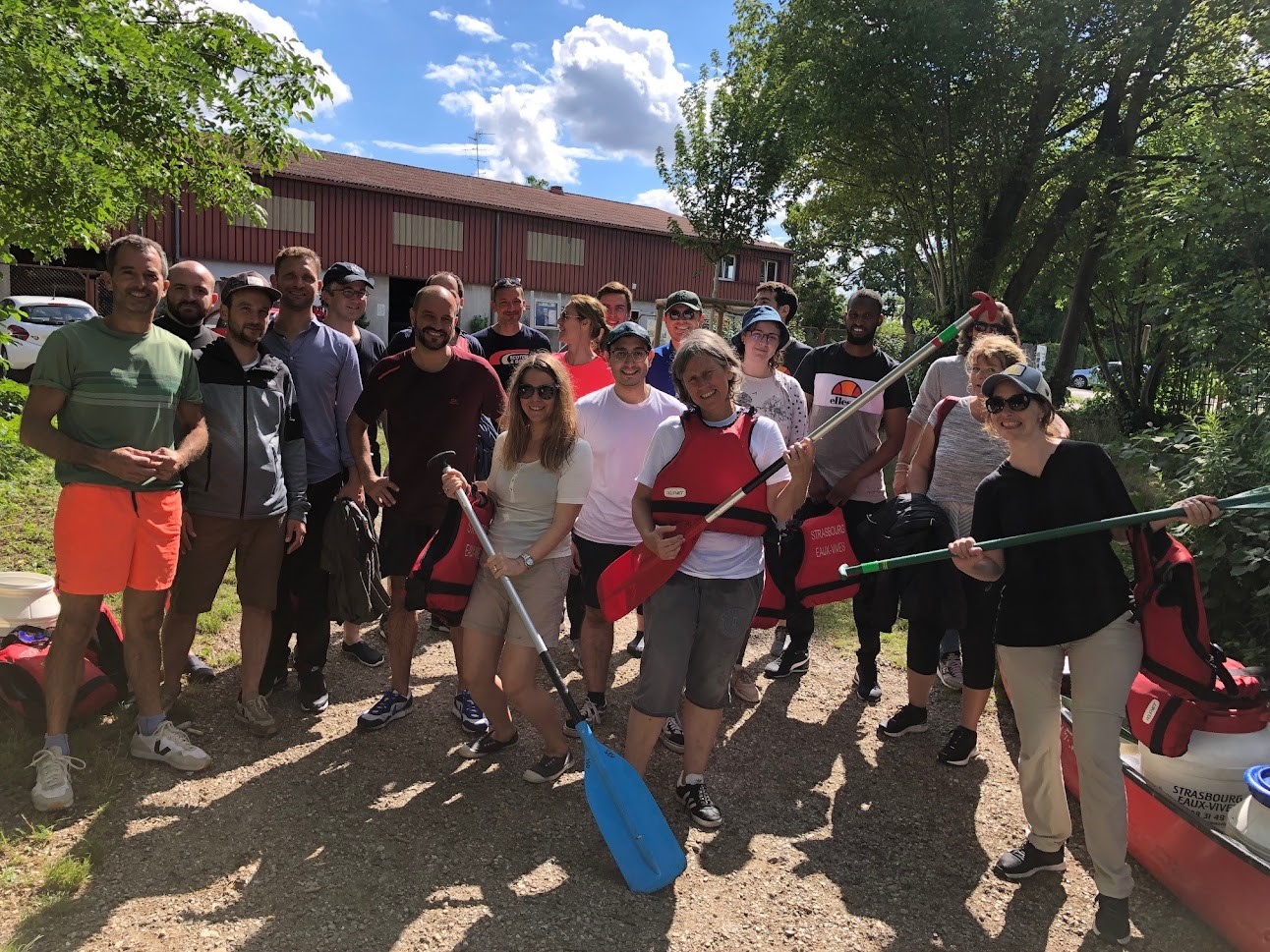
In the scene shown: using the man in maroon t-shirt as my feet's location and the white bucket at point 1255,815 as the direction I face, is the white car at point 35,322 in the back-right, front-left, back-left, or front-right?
back-left

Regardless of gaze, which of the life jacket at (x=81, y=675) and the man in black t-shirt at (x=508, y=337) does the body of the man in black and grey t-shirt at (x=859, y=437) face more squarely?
the life jacket

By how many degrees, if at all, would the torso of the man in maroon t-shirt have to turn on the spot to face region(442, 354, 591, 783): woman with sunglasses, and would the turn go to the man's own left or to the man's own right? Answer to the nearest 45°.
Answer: approximately 45° to the man's own left

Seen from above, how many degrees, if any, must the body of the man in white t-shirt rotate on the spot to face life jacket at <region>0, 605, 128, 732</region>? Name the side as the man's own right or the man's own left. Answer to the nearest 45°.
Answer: approximately 90° to the man's own right

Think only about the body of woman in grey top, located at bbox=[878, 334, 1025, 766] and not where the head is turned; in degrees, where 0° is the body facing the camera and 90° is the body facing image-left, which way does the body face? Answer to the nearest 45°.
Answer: approximately 45°

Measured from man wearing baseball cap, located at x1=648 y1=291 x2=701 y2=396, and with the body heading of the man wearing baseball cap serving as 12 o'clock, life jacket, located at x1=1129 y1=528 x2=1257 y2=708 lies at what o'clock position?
The life jacket is roughly at 11 o'clock from the man wearing baseball cap.

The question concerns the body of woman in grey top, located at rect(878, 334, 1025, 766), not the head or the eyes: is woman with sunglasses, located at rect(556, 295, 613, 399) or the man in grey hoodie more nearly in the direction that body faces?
the man in grey hoodie

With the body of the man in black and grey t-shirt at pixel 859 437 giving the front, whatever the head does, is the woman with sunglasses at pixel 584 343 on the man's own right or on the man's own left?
on the man's own right
